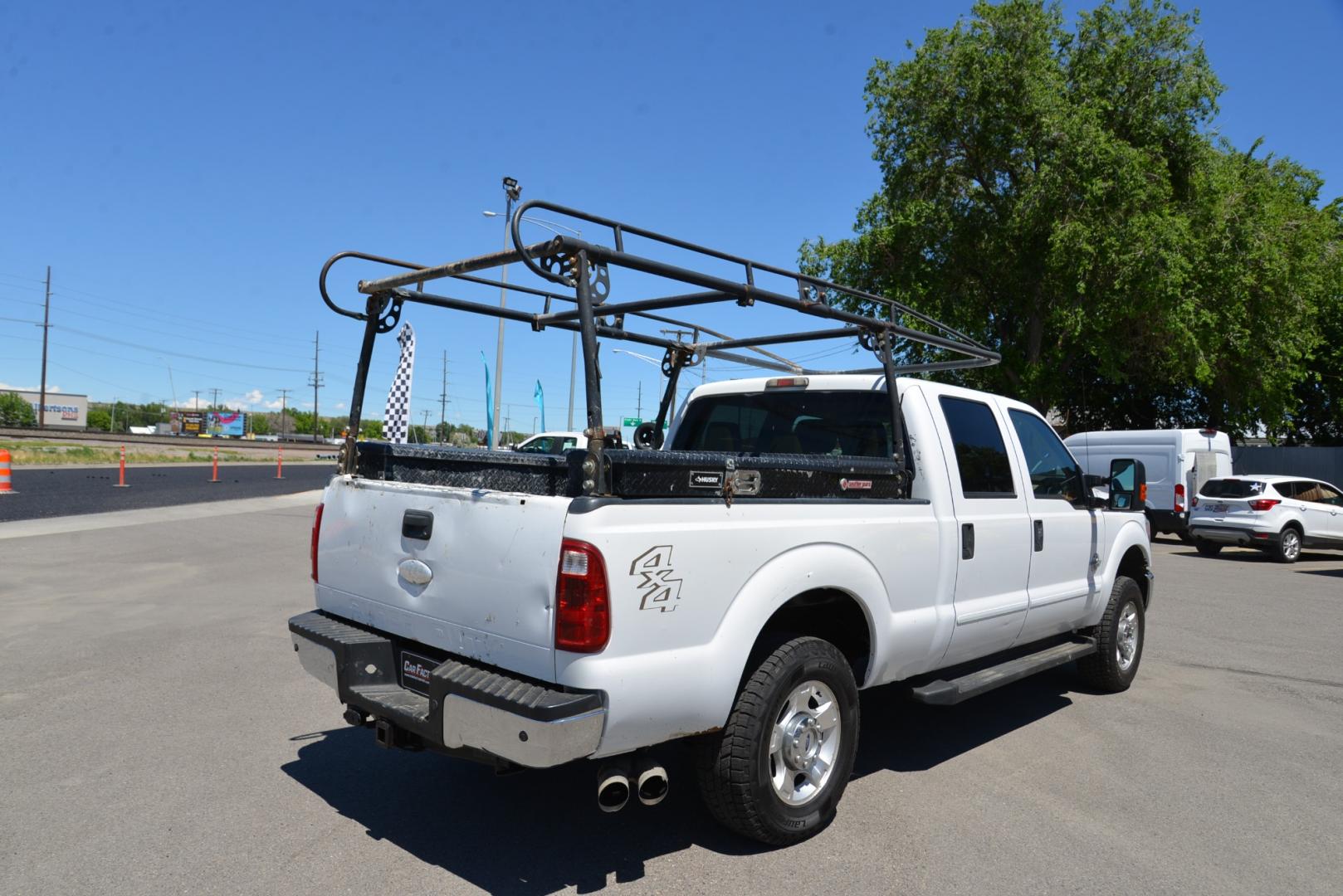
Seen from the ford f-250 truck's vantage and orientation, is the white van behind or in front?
in front

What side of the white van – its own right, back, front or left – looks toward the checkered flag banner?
left

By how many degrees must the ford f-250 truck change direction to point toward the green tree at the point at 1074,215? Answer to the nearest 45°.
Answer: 0° — it already faces it

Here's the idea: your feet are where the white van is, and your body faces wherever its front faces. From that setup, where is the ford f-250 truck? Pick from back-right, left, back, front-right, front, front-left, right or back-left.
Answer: back-left

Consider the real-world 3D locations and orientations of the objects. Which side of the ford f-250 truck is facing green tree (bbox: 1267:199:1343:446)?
front

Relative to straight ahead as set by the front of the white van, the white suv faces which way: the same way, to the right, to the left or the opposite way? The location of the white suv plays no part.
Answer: to the right

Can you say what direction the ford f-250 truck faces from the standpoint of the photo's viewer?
facing away from the viewer and to the right of the viewer

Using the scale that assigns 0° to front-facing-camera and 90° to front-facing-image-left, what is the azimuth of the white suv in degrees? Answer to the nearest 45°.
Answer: approximately 225°

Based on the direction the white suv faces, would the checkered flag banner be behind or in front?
behind

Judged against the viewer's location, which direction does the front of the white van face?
facing away from the viewer and to the left of the viewer

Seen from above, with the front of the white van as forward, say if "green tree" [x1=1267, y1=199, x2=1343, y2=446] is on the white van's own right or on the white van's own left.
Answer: on the white van's own right

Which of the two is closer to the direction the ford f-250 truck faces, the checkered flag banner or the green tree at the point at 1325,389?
the green tree
